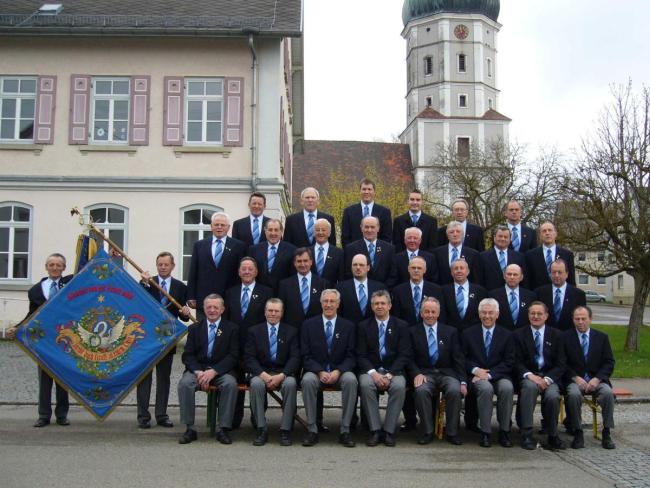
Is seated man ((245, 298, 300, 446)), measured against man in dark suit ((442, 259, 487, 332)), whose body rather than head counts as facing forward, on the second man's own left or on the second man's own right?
on the second man's own right

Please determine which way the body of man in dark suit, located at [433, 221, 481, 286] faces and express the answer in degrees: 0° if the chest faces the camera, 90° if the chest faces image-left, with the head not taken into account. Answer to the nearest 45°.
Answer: approximately 0°

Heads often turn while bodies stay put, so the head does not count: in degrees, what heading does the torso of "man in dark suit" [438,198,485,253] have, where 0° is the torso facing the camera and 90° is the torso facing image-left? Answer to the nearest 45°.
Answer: approximately 0°

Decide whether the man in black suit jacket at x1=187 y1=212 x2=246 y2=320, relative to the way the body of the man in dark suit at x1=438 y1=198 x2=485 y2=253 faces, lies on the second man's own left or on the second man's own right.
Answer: on the second man's own right

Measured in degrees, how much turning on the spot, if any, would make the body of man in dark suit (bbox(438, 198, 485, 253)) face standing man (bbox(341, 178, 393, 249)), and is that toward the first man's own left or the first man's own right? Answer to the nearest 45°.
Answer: approximately 90° to the first man's own right
